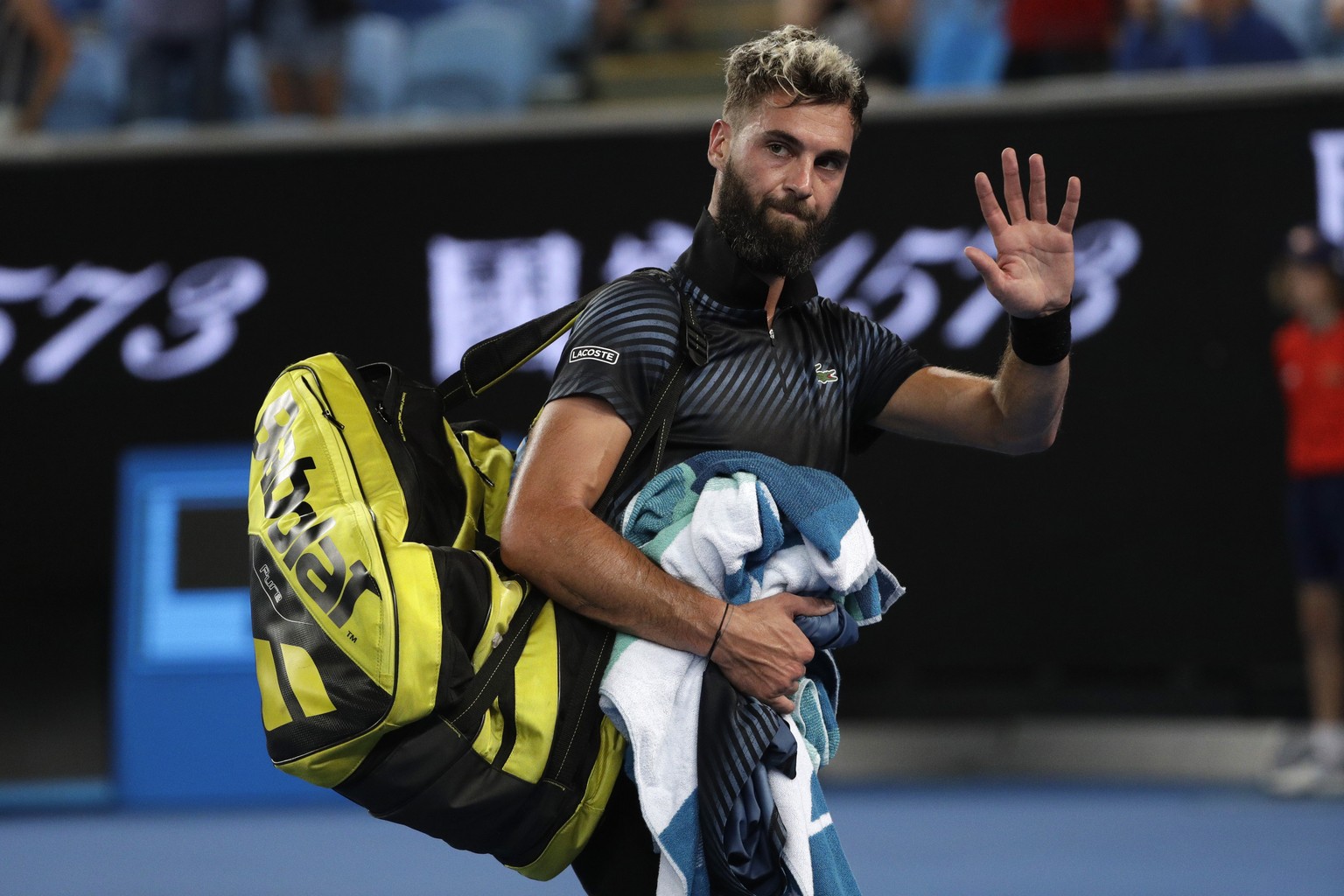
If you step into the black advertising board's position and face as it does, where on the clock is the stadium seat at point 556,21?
The stadium seat is roughly at 5 o'clock from the black advertising board.

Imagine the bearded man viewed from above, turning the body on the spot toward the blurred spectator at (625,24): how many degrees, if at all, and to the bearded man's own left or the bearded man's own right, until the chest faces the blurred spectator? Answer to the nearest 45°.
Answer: approximately 135° to the bearded man's own left

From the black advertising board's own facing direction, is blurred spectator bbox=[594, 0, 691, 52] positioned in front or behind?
behind

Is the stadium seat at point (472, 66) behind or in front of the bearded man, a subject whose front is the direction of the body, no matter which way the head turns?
behind

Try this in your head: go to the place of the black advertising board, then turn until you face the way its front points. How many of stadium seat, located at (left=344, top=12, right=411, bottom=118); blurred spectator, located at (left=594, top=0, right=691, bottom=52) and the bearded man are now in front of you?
1

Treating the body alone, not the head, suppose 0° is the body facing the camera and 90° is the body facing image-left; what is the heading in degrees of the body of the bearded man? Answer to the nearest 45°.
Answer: approximately 315°

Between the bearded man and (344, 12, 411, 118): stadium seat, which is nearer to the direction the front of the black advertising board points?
the bearded man

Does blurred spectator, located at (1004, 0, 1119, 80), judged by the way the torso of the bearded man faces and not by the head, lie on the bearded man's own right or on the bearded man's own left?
on the bearded man's own left

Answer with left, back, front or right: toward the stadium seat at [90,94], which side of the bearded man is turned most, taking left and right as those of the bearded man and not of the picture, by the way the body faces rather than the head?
back

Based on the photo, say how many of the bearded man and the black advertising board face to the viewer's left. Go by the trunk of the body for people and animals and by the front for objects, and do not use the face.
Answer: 0

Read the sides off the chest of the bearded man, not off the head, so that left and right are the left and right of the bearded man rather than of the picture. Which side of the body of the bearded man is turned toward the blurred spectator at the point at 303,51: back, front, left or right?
back

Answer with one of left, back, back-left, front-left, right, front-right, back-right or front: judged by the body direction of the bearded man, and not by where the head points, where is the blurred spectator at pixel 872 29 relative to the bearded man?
back-left

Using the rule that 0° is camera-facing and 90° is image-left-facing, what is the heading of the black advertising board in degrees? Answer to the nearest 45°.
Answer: approximately 0°
